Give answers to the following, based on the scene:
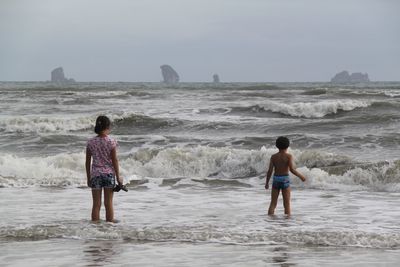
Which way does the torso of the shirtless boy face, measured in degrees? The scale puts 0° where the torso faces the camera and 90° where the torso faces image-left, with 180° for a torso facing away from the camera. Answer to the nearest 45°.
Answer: approximately 180°

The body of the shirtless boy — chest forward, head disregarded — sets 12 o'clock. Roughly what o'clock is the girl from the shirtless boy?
The girl is roughly at 8 o'clock from the shirtless boy.
